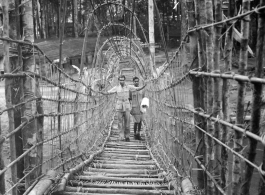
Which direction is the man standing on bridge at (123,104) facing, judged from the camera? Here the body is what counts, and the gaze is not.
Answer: toward the camera

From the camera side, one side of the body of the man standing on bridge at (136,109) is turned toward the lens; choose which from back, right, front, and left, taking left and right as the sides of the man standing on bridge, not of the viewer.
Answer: front
